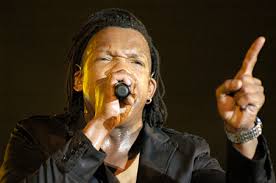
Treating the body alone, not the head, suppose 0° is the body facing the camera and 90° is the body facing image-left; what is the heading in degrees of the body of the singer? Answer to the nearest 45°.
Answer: approximately 0°
